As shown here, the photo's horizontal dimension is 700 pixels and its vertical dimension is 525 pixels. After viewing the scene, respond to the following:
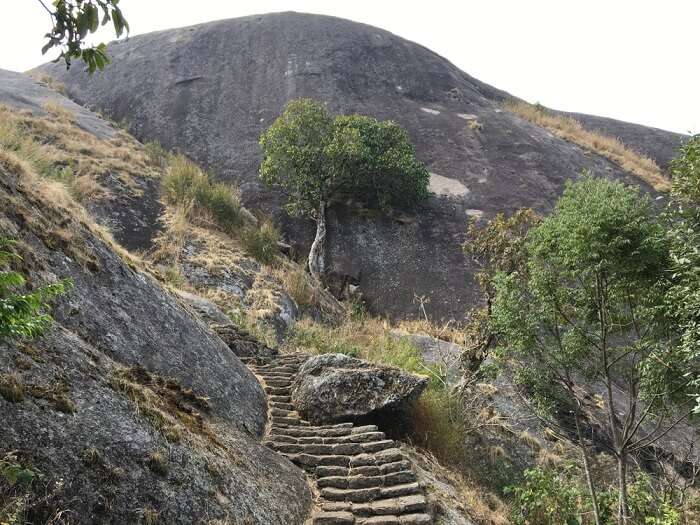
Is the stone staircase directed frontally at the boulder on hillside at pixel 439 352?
no

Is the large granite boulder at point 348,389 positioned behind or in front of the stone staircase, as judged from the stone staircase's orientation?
behind

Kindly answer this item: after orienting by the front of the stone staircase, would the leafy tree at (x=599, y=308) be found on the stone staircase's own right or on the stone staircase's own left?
on the stone staircase's own left

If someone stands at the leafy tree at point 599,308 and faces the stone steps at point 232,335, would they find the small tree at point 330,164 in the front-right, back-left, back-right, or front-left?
front-right

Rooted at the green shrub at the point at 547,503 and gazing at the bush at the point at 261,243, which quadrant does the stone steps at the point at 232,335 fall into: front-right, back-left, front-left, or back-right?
front-left

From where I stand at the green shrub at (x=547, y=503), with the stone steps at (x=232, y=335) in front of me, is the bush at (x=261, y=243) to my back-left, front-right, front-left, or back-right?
front-right

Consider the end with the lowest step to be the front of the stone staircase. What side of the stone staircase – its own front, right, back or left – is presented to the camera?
front

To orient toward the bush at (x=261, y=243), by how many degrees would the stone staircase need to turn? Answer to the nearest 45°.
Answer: approximately 180°

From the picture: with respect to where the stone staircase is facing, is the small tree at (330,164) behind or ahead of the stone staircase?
behind
